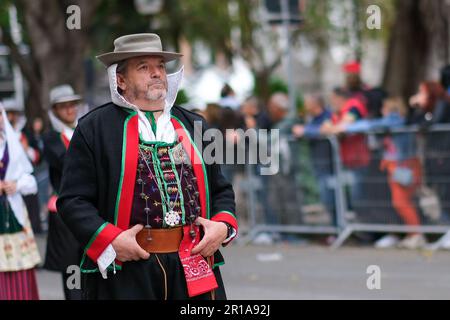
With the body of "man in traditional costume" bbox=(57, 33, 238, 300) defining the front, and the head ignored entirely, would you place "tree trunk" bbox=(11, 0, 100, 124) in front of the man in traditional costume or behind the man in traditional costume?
behind

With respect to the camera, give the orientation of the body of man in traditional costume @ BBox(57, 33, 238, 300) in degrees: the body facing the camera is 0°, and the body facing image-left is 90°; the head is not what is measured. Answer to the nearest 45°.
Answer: approximately 315°

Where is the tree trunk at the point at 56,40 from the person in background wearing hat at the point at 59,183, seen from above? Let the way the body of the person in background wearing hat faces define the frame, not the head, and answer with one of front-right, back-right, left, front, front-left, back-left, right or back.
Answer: back-left

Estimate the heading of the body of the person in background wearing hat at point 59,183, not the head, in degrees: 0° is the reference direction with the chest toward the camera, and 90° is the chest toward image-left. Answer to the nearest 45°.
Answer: approximately 315°

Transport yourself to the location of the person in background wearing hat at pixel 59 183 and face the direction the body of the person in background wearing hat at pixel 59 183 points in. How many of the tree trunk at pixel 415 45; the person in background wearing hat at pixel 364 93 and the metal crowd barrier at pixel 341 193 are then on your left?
3

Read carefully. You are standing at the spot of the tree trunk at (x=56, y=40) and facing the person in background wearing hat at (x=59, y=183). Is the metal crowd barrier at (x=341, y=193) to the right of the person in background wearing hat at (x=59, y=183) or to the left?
left

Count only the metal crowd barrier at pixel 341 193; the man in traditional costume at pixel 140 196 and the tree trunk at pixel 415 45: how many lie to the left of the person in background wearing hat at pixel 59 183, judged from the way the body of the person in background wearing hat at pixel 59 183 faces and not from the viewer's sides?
2

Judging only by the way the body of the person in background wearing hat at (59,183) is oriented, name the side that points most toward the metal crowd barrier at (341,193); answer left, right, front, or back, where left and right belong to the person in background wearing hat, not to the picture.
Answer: left

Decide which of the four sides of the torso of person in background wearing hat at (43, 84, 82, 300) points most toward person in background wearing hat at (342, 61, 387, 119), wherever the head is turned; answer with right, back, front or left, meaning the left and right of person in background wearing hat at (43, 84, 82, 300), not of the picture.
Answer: left

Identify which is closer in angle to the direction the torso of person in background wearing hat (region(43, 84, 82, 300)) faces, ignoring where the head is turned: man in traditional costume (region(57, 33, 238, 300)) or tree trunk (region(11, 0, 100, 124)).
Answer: the man in traditional costume

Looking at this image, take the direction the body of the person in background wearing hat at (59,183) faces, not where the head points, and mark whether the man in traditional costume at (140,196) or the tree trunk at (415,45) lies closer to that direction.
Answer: the man in traditional costume
